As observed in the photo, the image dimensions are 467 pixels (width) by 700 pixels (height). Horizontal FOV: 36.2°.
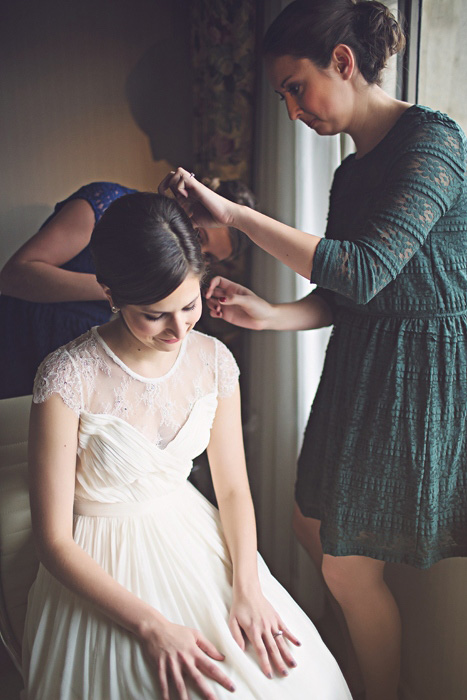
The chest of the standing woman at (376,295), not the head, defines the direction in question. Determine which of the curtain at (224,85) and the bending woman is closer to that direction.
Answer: the bending woman

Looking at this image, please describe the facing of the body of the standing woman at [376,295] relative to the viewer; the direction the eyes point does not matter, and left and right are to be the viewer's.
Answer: facing to the left of the viewer

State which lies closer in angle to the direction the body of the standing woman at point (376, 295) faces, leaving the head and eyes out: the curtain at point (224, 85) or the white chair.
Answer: the white chair

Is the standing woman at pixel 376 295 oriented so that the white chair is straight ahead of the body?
yes

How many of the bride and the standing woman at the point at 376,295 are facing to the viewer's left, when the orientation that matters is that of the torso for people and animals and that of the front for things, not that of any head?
1

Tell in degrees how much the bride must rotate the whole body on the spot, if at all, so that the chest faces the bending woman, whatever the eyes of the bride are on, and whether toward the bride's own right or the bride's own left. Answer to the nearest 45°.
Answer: approximately 180°
